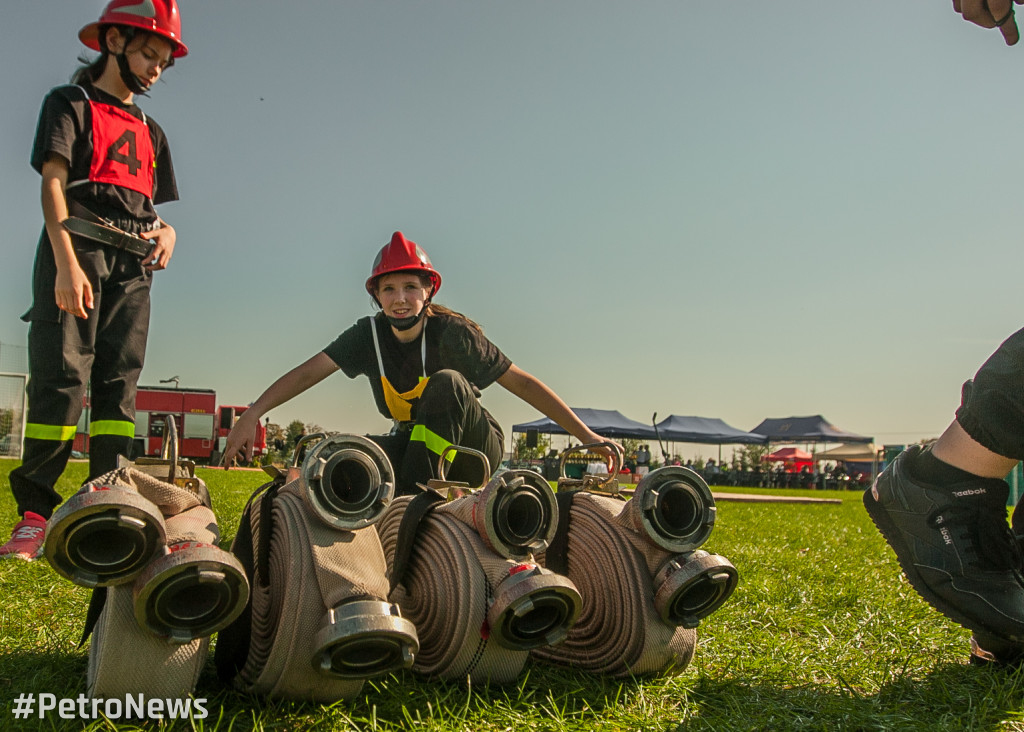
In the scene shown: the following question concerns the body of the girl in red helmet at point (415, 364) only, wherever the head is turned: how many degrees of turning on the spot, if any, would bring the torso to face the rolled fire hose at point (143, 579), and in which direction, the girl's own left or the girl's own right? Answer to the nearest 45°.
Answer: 0° — they already face it

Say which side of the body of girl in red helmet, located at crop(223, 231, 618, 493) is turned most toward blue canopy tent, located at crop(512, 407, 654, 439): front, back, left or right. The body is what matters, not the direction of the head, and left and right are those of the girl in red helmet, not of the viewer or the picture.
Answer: back

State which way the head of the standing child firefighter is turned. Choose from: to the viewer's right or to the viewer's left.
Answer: to the viewer's right

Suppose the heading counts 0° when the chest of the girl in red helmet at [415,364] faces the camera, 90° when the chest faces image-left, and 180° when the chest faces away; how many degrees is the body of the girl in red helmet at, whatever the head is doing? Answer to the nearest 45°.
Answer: approximately 0°

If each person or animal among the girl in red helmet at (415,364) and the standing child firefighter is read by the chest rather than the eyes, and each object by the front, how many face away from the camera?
0

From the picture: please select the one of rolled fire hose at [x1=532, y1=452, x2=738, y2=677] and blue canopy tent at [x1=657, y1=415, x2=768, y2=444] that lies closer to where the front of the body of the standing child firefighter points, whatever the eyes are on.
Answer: the rolled fire hose

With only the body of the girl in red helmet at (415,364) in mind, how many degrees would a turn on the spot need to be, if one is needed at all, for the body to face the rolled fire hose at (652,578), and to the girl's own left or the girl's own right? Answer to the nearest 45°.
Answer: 0° — they already face it

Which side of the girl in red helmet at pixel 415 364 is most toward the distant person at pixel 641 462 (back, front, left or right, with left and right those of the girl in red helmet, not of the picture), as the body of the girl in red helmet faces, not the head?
back

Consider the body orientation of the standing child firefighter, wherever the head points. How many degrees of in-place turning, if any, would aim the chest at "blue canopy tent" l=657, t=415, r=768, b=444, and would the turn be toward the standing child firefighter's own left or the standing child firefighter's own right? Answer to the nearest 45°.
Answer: approximately 90° to the standing child firefighter's own left
